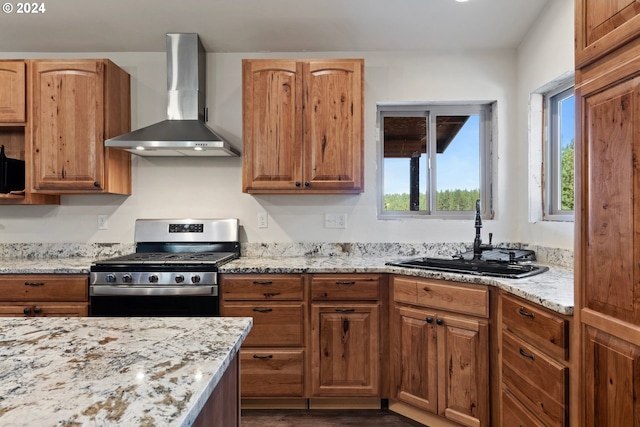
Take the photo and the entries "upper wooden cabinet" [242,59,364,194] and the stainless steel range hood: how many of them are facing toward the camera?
2

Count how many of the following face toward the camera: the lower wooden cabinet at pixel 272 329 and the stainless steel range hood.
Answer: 2

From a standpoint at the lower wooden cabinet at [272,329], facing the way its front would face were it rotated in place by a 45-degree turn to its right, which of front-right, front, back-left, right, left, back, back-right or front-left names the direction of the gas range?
front-right

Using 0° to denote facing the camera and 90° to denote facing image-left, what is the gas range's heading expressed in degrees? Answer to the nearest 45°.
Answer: approximately 0°

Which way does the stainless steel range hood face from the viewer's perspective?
toward the camera

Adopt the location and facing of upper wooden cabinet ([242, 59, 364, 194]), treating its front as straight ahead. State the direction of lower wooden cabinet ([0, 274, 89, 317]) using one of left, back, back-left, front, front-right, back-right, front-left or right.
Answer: right

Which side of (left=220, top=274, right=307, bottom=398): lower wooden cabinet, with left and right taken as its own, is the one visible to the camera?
front

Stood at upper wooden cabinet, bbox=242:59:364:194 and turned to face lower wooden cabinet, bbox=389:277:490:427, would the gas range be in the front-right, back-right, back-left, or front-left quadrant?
back-right

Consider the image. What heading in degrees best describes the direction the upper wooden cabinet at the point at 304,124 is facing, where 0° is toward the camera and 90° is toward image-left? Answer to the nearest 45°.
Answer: approximately 0°

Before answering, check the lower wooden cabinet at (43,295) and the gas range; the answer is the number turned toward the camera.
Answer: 2

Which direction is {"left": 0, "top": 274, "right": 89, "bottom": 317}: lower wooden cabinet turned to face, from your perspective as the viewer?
facing the viewer

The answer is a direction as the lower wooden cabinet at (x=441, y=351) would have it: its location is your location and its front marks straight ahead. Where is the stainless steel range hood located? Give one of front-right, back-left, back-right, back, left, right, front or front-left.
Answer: front-right

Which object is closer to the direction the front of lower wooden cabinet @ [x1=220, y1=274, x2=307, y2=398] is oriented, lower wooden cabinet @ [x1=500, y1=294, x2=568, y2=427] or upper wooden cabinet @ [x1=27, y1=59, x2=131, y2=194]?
the lower wooden cabinet
